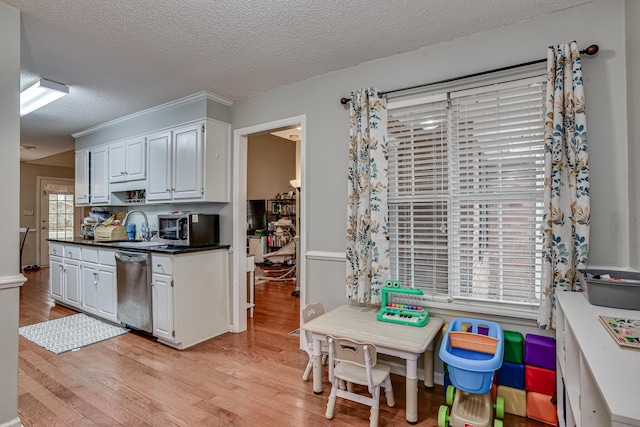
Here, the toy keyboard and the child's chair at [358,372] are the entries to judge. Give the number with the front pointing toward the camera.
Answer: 1

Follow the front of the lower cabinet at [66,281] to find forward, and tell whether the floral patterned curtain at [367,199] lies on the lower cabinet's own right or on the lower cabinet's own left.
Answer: on the lower cabinet's own left

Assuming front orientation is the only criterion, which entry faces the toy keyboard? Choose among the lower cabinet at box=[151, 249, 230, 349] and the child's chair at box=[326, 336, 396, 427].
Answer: the child's chair

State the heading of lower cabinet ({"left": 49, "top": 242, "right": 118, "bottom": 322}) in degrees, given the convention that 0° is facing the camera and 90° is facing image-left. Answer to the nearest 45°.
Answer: approximately 45°

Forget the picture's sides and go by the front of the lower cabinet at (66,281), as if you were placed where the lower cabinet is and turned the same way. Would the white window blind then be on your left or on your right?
on your left

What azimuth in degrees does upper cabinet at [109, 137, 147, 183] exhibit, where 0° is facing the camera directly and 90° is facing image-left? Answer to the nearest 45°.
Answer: approximately 45°

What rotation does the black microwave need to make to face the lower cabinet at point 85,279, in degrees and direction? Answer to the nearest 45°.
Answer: approximately 90° to its right

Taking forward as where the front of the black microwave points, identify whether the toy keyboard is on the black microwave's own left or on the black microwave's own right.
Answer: on the black microwave's own left

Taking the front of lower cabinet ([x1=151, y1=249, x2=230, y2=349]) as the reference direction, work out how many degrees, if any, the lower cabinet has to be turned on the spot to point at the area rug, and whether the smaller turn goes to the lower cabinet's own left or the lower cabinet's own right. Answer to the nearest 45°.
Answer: approximately 90° to the lower cabinet's own right

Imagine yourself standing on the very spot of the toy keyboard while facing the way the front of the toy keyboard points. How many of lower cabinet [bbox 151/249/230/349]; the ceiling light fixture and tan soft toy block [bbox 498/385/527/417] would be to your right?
2

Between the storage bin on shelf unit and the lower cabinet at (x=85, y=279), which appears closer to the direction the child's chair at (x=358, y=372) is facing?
the storage bin on shelf unit

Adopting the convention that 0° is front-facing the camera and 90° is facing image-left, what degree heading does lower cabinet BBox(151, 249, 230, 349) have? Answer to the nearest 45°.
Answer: approximately 45°
